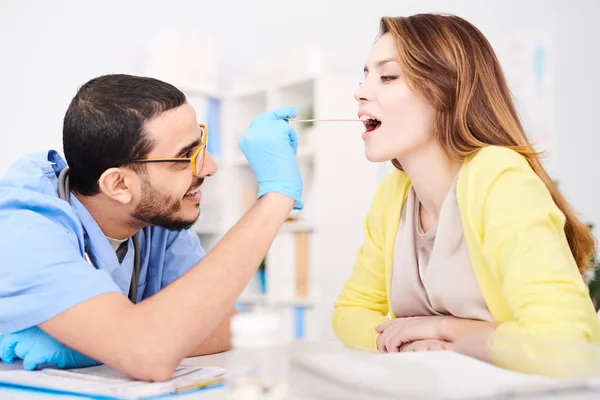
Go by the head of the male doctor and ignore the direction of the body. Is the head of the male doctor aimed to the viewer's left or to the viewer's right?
to the viewer's right

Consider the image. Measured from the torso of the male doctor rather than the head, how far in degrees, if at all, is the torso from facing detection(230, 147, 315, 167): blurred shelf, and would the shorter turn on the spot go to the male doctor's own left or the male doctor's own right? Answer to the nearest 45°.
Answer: approximately 90° to the male doctor's own left

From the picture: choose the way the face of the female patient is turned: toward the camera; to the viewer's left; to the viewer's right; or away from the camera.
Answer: to the viewer's left

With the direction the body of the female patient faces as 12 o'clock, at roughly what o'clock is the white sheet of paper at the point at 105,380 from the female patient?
The white sheet of paper is roughly at 12 o'clock from the female patient.

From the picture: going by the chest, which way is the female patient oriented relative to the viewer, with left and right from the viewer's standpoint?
facing the viewer and to the left of the viewer

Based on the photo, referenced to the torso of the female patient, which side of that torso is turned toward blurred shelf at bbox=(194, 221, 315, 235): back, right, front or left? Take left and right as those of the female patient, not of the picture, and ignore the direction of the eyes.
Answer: right

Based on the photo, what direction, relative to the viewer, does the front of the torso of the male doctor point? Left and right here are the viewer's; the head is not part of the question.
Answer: facing to the right of the viewer

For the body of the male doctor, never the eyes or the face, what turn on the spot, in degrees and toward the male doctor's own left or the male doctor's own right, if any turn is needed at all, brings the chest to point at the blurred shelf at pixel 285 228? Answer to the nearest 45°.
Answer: approximately 90° to the male doctor's own left

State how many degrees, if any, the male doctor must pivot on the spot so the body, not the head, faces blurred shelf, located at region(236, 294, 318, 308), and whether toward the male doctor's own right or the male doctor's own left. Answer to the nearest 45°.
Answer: approximately 90° to the male doctor's own left

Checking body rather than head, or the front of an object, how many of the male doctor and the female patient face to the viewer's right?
1

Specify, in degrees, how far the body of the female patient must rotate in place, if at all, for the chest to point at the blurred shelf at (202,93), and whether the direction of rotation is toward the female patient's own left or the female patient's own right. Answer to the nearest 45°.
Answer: approximately 90° to the female patient's own right

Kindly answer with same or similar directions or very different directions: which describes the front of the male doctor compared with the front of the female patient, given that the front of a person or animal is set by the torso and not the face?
very different directions

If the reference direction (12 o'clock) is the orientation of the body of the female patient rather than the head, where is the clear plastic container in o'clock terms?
The clear plastic container is roughly at 11 o'clock from the female patient.

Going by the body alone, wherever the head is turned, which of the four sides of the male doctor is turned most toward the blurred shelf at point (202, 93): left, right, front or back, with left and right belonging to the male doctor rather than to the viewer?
left
